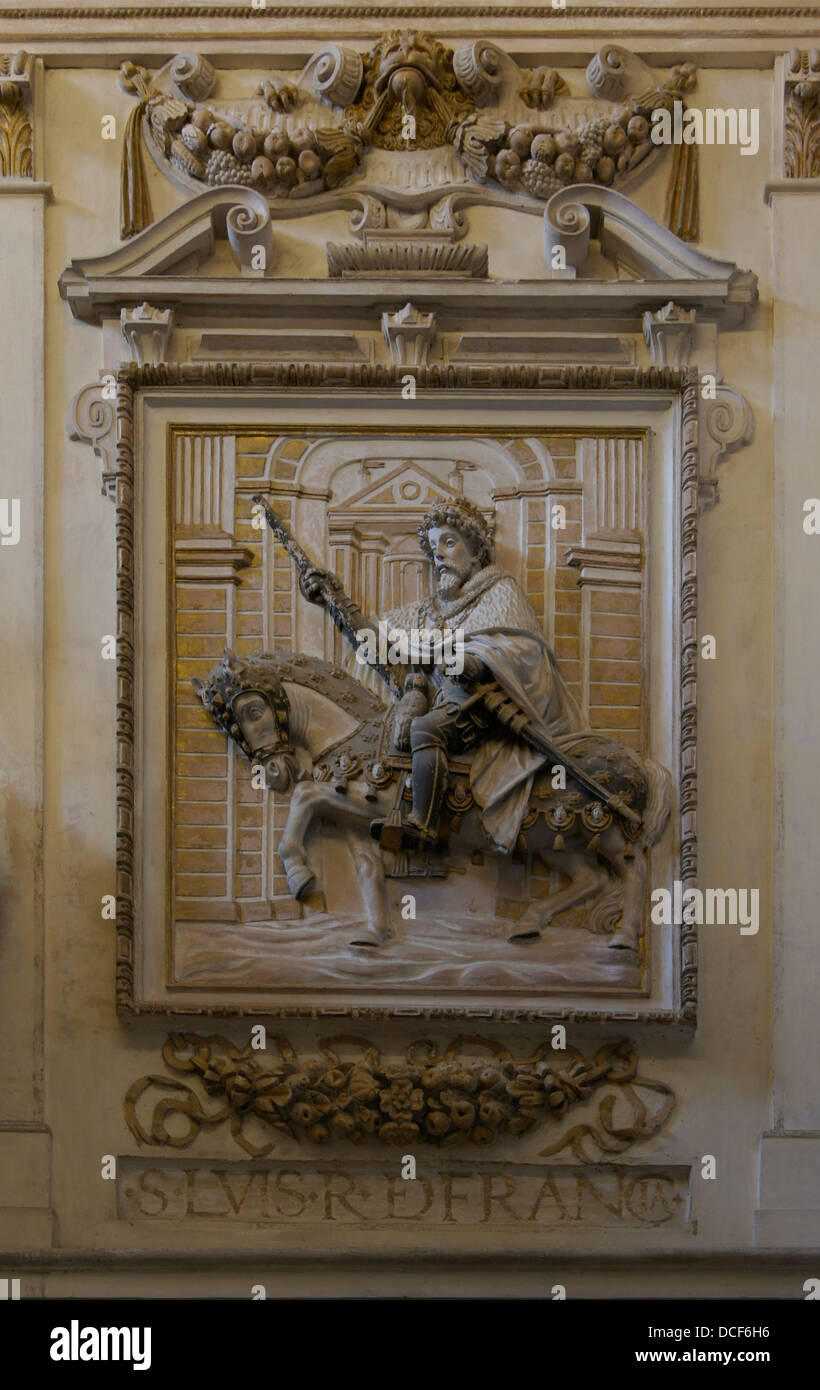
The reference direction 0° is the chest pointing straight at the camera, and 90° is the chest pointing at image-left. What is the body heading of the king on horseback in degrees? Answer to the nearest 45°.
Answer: approximately 45°
